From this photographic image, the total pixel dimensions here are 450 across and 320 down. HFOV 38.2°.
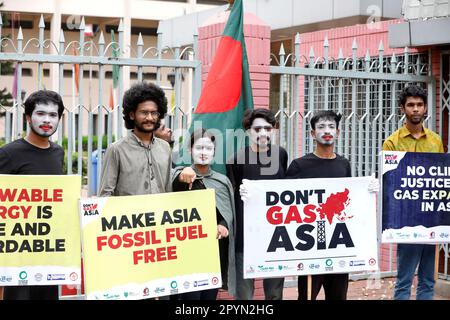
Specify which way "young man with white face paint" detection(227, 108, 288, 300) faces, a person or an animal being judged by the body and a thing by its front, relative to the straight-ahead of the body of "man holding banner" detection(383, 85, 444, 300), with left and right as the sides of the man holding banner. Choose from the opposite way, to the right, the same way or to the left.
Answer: the same way

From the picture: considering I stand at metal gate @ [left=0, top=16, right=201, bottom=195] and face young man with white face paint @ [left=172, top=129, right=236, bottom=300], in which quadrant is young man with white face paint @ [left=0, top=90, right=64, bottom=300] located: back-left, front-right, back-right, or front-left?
front-right

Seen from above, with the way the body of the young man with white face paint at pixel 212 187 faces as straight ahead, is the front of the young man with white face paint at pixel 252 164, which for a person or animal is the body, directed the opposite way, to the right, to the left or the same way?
the same way

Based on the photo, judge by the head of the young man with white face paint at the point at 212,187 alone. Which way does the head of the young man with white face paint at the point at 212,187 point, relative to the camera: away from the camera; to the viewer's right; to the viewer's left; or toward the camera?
toward the camera

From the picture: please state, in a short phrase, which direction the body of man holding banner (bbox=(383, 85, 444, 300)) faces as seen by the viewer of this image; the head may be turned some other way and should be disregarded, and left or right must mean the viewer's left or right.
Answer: facing the viewer

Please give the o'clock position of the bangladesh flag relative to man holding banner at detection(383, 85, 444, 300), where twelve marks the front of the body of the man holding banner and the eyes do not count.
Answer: The bangladesh flag is roughly at 3 o'clock from the man holding banner.

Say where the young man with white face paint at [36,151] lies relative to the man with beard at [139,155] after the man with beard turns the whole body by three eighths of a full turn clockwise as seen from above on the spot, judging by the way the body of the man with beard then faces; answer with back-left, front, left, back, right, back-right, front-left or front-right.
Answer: front

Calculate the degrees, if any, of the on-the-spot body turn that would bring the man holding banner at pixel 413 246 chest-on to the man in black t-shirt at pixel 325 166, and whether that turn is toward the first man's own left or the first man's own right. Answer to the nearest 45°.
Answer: approximately 45° to the first man's own right

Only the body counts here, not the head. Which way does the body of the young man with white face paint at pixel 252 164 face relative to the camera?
toward the camera

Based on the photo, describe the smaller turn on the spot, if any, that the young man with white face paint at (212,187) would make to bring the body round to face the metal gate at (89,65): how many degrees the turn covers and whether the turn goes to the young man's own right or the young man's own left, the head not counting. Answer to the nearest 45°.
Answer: approximately 135° to the young man's own right

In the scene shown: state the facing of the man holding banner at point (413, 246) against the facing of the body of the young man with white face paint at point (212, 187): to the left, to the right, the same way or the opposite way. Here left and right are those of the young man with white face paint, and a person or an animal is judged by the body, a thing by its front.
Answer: the same way

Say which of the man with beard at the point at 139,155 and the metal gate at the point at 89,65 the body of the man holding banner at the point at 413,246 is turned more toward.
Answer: the man with beard

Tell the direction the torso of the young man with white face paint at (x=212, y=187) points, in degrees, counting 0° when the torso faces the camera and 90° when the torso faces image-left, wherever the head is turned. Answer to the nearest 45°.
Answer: approximately 0°

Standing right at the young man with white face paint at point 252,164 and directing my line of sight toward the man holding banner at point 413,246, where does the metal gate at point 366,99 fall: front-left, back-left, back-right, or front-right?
front-left

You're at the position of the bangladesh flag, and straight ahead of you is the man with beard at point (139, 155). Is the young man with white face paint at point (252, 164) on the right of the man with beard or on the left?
left

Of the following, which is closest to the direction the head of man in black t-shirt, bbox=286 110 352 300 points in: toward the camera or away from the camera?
toward the camera

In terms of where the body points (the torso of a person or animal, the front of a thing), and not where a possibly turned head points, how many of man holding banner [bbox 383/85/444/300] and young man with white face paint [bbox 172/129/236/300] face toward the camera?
2

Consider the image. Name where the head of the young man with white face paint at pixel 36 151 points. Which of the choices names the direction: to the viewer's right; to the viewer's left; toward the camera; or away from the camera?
toward the camera
